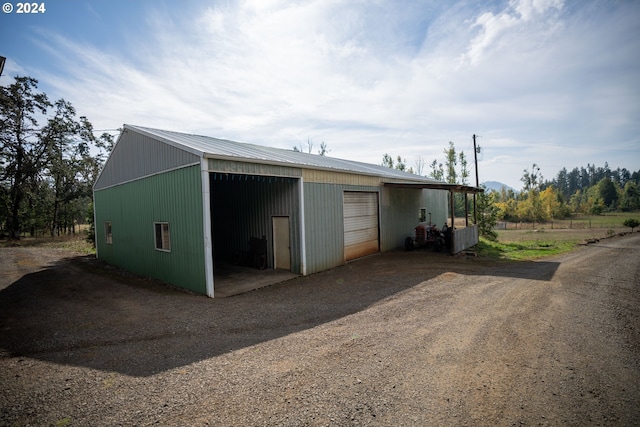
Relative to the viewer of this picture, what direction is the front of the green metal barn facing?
facing the viewer and to the right of the viewer

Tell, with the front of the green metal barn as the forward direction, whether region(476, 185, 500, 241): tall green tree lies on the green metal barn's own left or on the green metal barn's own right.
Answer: on the green metal barn's own left
